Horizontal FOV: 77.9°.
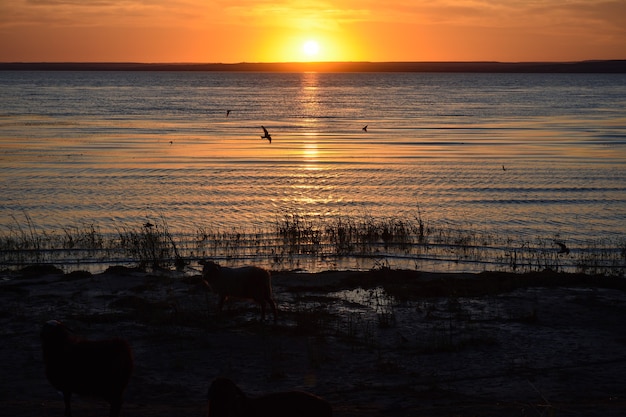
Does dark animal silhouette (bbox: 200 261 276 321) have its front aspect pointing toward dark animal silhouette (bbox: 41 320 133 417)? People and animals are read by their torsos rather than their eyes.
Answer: no

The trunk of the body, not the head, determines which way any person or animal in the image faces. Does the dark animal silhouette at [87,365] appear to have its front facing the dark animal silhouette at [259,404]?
no

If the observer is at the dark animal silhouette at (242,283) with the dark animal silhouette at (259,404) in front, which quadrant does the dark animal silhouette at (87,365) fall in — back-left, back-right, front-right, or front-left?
front-right

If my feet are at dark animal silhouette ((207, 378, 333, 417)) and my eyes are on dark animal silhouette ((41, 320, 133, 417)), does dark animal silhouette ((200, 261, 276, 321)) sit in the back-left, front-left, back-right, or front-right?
front-right

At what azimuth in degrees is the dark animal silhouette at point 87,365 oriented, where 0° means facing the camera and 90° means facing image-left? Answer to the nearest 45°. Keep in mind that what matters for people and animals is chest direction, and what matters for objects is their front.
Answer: approximately 90°

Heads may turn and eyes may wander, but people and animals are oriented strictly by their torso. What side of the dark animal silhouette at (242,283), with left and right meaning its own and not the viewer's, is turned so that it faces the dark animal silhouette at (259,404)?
left

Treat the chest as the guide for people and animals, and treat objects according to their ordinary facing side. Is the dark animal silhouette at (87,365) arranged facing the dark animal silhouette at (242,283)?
no

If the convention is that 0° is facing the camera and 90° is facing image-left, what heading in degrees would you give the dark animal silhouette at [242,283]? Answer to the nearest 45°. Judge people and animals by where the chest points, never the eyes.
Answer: approximately 90°
